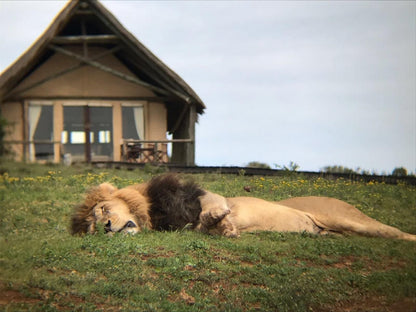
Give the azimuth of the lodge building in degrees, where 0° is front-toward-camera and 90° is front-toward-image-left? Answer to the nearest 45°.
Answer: approximately 0°

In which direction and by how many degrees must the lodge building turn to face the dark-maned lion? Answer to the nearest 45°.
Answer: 0° — it already faces it
